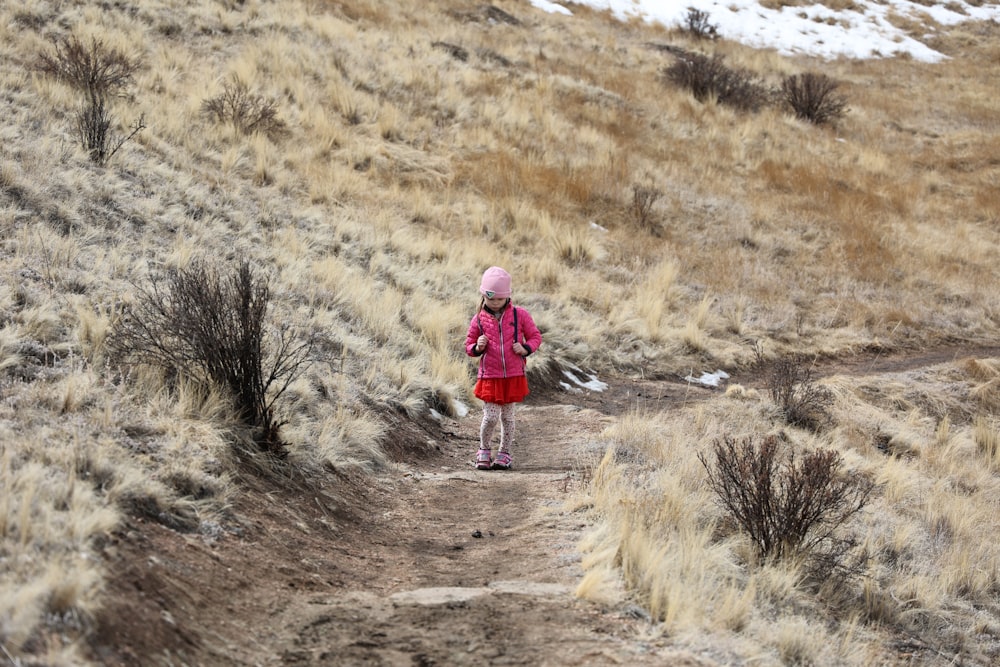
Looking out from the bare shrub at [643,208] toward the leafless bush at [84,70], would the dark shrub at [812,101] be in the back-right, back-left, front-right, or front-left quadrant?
back-right

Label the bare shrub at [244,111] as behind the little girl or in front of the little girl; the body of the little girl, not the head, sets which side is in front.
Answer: behind

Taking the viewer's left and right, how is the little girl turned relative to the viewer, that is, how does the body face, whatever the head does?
facing the viewer

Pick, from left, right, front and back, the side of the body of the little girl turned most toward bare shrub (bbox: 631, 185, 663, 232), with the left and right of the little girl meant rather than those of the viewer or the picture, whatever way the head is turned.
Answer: back

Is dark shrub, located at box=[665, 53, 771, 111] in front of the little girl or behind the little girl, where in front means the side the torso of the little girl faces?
behind

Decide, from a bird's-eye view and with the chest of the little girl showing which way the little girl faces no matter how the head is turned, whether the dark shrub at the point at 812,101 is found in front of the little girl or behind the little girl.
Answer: behind

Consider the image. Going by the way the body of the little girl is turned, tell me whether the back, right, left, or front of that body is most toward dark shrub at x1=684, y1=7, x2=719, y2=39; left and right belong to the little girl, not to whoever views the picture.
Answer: back

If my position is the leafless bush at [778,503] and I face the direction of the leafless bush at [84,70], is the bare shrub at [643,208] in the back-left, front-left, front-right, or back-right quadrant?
front-right

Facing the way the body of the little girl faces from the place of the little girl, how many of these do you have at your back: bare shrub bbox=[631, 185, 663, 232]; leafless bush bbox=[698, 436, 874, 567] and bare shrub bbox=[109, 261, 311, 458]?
1

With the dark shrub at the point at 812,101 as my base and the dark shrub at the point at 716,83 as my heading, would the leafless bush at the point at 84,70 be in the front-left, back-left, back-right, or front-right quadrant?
front-left

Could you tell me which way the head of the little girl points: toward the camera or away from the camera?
toward the camera
